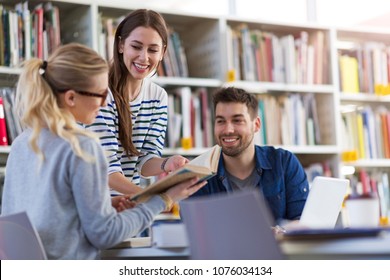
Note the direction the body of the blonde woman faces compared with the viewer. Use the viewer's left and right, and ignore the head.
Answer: facing away from the viewer and to the right of the viewer

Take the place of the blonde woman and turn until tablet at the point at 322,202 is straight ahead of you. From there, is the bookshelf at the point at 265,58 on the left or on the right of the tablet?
left

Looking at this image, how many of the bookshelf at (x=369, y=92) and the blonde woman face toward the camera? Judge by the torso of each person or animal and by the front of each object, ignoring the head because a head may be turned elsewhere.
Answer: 1

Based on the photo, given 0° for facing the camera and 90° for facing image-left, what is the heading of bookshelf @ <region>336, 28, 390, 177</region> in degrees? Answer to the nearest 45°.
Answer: approximately 0°

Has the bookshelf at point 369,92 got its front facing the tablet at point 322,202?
yes

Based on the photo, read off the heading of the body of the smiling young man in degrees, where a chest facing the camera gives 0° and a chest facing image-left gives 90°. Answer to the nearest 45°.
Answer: approximately 45°

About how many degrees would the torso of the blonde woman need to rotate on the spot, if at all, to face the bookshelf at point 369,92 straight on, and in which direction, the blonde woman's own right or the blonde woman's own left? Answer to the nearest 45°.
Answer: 0° — they already face it

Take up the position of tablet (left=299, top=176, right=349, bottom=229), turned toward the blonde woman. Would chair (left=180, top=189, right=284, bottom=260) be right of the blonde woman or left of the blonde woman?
left

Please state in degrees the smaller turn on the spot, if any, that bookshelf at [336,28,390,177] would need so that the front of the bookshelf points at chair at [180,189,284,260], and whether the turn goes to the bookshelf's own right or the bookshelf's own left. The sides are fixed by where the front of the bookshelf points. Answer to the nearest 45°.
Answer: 0° — it already faces it

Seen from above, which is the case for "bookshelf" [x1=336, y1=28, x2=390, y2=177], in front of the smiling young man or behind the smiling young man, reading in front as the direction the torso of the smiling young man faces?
behind

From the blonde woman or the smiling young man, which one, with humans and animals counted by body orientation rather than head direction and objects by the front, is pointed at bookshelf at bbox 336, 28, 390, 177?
the blonde woman

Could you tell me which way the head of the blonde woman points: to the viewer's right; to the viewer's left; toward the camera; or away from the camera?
to the viewer's right
